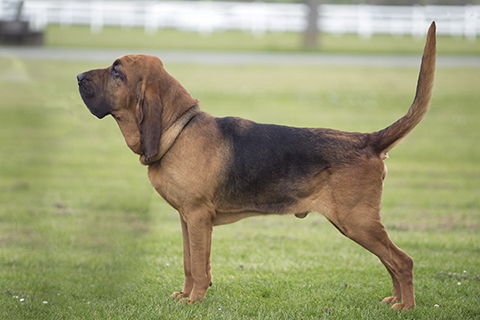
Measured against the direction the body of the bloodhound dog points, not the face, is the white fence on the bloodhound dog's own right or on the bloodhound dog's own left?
on the bloodhound dog's own right

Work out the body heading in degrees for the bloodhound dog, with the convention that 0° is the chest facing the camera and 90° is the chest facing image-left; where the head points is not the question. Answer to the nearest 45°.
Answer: approximately 90°
